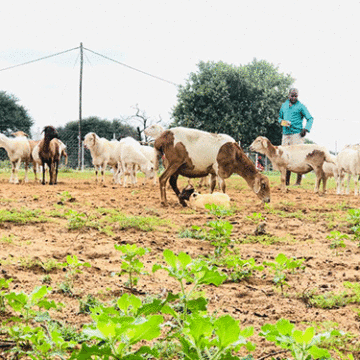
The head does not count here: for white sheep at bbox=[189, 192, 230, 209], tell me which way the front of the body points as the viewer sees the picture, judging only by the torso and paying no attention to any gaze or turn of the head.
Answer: to the viewer's left

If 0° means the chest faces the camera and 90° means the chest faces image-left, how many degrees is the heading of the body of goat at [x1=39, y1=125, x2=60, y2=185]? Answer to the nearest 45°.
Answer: approximately 0°

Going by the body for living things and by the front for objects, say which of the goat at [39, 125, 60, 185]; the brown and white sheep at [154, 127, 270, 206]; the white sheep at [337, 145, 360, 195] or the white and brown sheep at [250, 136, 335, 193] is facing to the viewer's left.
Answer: the white and brown sheep at [250, 136, 335, 193]

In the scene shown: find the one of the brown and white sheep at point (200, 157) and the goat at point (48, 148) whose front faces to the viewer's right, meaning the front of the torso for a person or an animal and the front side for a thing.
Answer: the brown and white sheep

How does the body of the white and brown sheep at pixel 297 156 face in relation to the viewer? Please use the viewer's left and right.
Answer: facing to the left of the viewer

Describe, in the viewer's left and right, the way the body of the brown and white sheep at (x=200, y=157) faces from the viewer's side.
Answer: facing to the right of the viewer

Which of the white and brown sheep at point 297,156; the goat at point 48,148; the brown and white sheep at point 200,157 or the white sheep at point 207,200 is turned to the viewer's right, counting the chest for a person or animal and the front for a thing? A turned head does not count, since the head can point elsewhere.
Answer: the brown and white sheep at point 200,157
